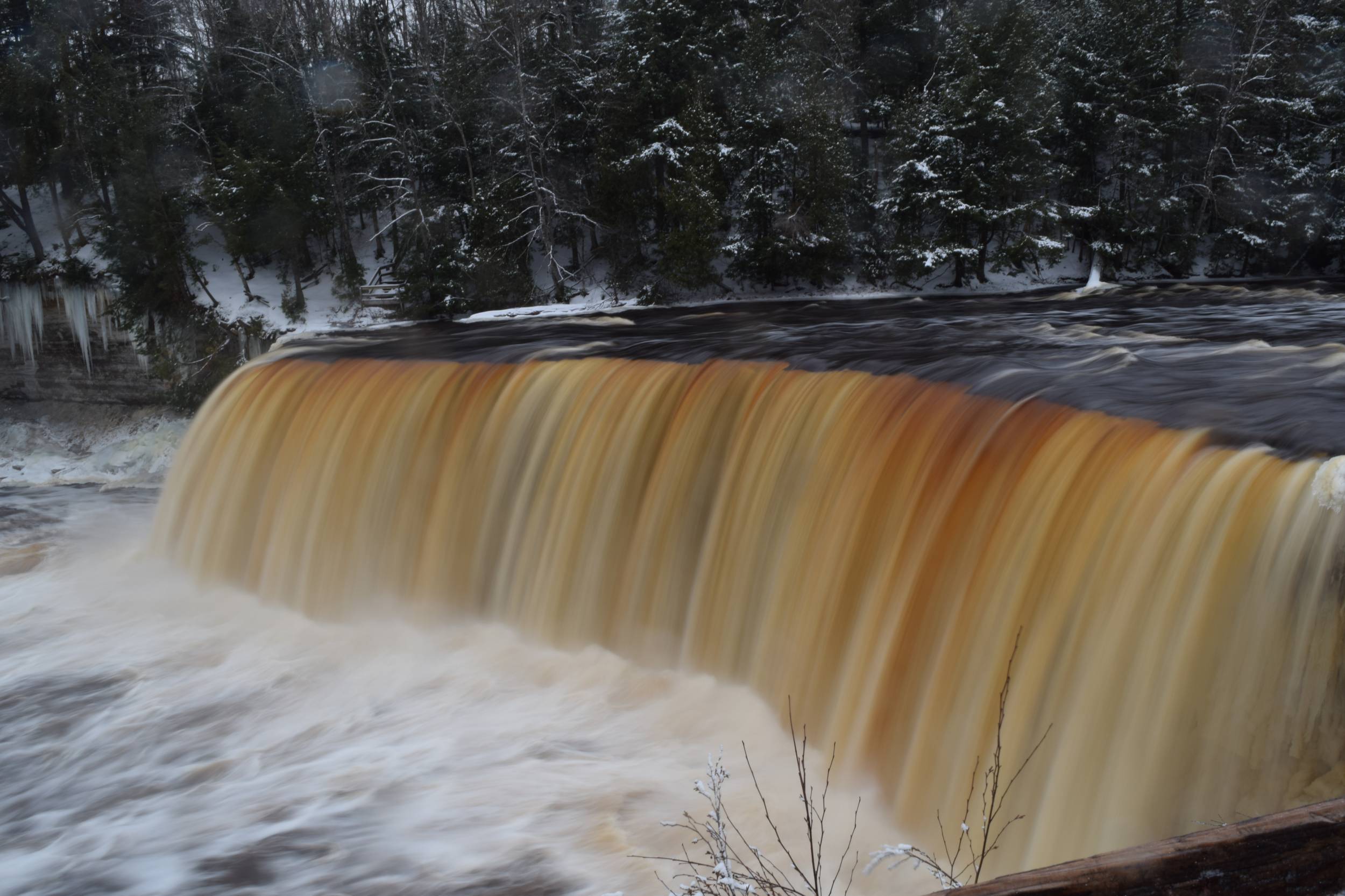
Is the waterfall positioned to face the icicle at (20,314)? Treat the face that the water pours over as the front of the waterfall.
no

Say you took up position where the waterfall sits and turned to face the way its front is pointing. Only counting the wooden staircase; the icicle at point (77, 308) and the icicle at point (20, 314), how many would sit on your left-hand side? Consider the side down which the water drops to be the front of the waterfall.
0

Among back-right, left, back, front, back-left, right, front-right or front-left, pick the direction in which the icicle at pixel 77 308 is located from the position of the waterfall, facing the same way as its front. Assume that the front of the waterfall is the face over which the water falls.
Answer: right

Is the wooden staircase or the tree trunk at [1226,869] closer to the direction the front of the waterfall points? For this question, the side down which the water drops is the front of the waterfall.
the tree trunk

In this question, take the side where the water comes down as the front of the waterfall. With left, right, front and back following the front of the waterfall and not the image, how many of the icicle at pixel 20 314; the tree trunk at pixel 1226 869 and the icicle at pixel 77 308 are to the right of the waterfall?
2

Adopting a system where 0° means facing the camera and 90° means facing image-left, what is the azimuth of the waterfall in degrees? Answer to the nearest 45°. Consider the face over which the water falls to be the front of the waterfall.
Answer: approximately 45°

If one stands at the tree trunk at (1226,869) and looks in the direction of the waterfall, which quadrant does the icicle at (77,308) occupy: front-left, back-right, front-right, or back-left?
front-left
